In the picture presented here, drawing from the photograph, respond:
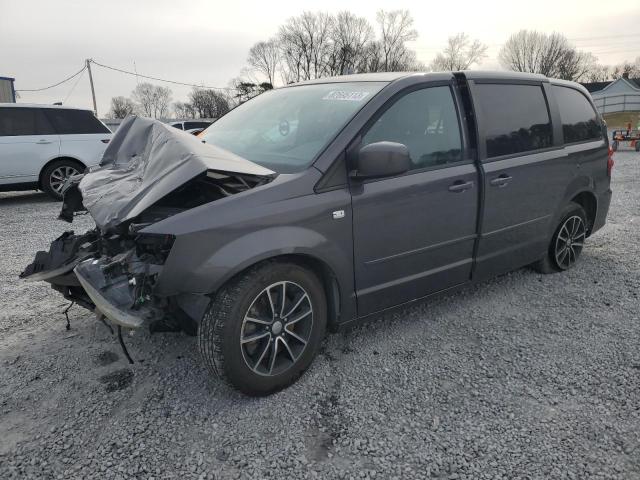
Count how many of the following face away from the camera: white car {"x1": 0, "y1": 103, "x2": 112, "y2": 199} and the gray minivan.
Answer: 0

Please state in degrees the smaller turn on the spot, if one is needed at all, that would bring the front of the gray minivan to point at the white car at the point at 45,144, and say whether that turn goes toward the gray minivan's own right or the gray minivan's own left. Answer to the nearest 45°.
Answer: approximately 90° to the gray minivan's own right

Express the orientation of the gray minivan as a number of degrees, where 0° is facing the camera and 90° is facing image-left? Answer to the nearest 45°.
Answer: approximately 45°
